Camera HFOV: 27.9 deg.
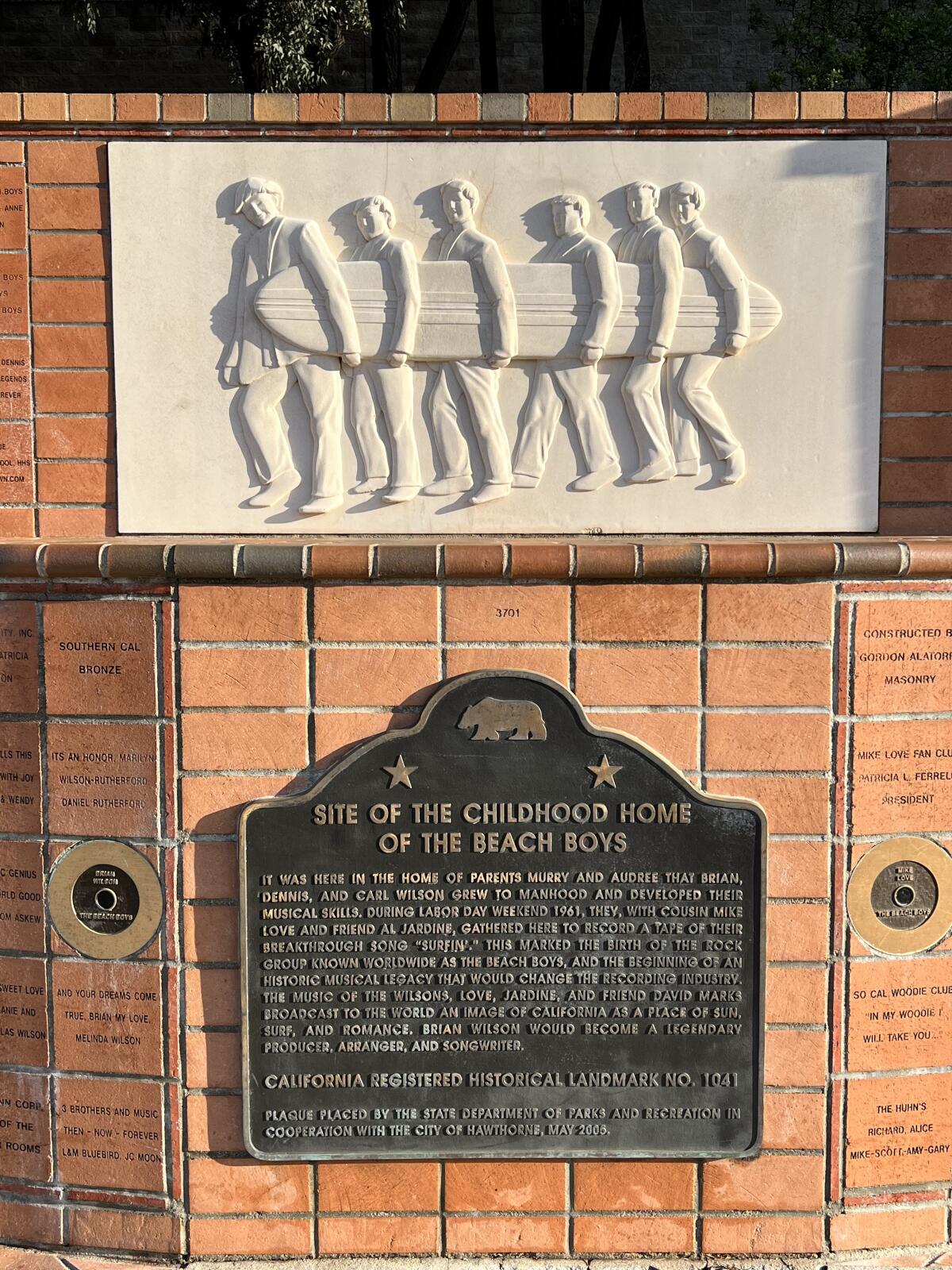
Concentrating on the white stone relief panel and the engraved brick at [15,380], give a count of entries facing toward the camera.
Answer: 2

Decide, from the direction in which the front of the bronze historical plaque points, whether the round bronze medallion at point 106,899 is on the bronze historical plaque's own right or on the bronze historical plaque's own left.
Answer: on the bronze historical plaque's own right

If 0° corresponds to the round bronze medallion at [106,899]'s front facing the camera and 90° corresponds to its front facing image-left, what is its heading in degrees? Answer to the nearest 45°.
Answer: approximately 0°

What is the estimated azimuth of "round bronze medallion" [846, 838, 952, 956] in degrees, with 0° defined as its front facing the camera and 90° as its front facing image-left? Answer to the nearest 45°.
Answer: approximately 0°

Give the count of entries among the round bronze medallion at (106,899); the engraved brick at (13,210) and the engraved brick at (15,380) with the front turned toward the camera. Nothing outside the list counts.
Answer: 3

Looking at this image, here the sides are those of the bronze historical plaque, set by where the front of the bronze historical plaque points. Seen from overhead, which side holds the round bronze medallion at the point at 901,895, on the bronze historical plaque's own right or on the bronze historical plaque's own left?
on the bronze historical plaque's own left
